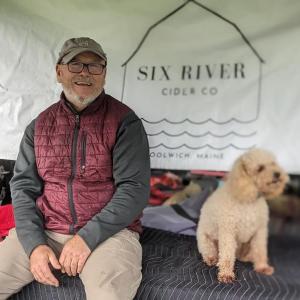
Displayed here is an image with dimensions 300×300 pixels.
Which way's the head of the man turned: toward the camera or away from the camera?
toward the camera

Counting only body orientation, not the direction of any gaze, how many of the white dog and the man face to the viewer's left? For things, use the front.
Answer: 0

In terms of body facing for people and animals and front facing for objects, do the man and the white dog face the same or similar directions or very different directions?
same or similar directions

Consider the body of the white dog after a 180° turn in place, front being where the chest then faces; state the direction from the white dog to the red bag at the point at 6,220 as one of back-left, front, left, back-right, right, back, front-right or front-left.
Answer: front-left

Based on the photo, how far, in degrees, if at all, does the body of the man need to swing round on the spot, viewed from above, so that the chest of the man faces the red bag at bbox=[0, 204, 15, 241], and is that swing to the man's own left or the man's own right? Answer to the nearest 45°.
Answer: approximately 135° to the man's own right

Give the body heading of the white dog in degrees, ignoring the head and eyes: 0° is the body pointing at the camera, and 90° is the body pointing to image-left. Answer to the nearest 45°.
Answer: approximately 315°

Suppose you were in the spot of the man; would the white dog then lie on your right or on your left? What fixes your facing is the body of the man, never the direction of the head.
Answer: on your left

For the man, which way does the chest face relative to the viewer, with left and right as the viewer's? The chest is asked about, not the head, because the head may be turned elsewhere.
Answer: facing the viewer

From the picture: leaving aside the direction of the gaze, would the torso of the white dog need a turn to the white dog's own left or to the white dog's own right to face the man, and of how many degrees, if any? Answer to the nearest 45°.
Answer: approximately 135° to the white dog's own right
